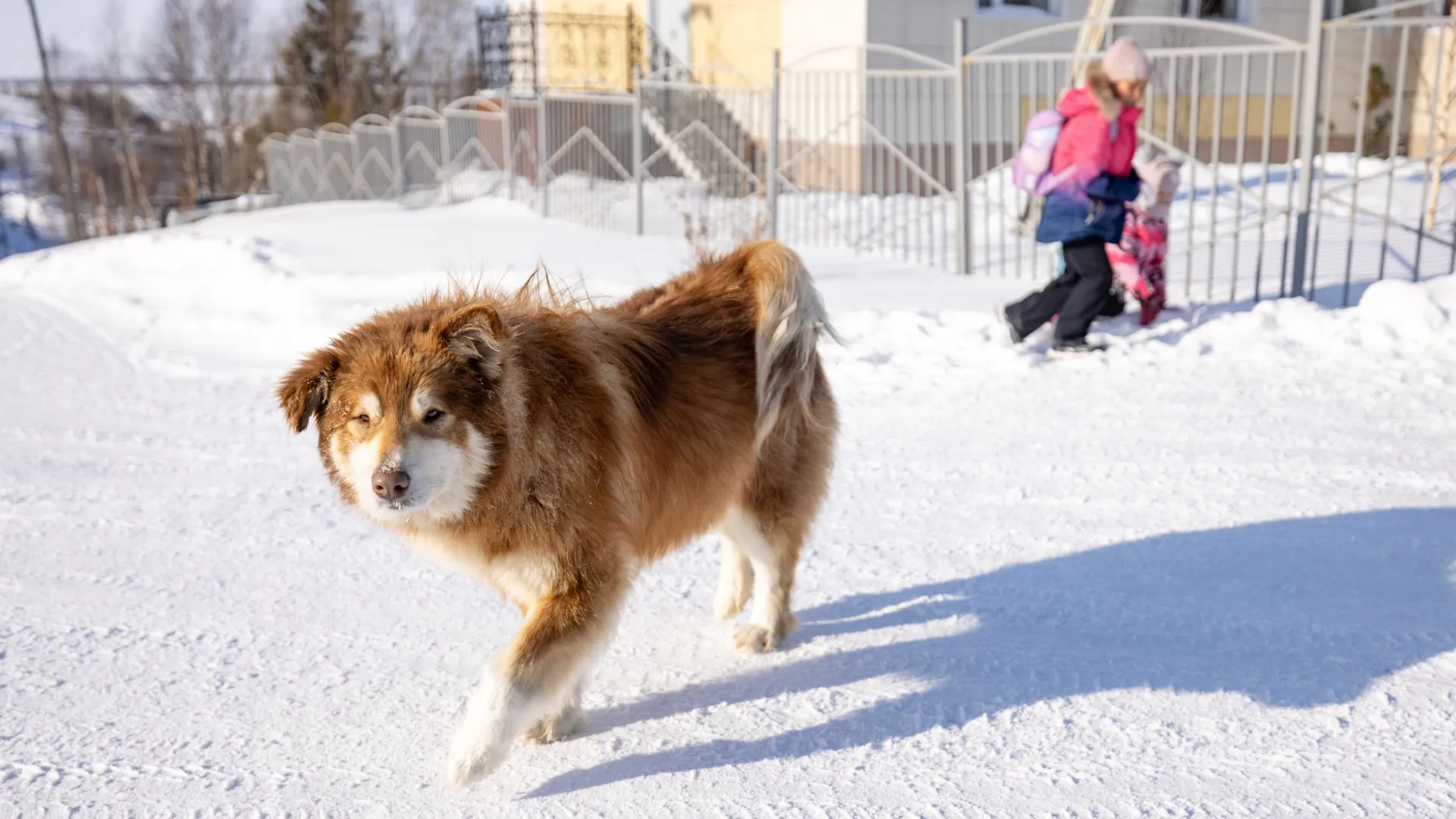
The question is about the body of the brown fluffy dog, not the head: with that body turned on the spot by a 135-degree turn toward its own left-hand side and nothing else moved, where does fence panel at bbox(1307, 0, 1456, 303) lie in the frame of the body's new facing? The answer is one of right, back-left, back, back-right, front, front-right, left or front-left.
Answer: front-left

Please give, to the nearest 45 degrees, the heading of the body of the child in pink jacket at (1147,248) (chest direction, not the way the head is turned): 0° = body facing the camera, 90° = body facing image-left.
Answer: approximately 270°

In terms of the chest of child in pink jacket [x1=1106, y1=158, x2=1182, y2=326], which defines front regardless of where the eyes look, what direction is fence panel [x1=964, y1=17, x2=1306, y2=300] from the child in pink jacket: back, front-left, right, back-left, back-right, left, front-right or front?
left

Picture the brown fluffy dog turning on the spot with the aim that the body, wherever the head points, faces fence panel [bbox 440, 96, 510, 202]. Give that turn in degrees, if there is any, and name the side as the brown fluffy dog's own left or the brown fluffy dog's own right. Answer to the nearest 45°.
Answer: approximately 135° to the brown fluffy dog's own right

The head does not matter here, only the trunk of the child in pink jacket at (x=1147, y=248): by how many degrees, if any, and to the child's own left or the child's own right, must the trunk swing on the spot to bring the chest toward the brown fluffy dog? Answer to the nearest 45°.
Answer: approximately 90° to the child's own right

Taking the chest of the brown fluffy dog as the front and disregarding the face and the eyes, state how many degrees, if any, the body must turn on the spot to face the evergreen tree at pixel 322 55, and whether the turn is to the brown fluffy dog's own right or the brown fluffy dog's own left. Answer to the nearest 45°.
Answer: approximately 135° to the brown fluffy dog's own right

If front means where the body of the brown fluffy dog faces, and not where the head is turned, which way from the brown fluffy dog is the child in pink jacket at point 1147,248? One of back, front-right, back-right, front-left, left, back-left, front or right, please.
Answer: back

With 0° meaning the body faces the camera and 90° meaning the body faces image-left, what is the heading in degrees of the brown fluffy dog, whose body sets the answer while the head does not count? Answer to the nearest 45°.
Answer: approximately 45°

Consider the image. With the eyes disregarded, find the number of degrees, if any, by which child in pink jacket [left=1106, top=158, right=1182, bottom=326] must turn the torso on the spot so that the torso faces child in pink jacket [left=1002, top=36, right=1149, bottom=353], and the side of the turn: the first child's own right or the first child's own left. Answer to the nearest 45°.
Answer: approximately 135° to the first child's own right

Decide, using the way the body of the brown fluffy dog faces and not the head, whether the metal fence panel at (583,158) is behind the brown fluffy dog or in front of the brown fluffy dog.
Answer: behind

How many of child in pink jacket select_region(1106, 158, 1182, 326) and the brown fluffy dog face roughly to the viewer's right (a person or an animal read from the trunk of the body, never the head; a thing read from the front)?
1
